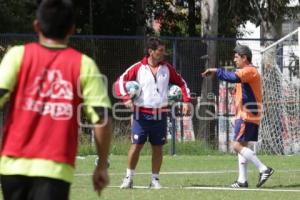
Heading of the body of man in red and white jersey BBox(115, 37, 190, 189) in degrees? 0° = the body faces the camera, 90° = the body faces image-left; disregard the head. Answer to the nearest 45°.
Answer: approximately 0°

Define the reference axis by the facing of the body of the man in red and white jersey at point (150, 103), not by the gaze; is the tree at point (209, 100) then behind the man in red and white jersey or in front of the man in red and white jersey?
behind

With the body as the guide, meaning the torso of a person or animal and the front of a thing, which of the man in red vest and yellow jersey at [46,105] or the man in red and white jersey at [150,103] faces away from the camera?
the man in red vest and yellow jersey at [46,105]

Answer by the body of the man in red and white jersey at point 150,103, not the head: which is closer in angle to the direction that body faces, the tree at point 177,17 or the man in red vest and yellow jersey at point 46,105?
the man in red vest and yellow jersey

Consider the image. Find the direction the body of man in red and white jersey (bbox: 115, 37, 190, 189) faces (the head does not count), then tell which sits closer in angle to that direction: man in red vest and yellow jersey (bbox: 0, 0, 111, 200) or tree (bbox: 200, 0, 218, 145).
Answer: the man in red vest and yellow jersey

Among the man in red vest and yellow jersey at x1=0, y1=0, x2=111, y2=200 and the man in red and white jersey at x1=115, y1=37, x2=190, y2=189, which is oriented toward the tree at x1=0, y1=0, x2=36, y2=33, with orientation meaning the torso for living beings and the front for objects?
the man in red vest and yellow jersey at x1=0, y1=0, x2=111, y2=200

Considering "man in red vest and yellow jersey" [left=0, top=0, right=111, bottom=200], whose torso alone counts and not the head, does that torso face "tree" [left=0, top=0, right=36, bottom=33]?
yes

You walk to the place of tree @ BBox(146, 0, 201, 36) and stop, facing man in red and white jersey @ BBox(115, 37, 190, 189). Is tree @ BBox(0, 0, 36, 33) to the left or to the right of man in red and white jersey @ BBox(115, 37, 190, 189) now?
right

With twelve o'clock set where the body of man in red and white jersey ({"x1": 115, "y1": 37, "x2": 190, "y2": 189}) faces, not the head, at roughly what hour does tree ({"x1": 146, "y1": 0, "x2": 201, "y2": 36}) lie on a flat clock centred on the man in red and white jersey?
The tree is roughly at 6 o'clock from the man in red and white jersey.

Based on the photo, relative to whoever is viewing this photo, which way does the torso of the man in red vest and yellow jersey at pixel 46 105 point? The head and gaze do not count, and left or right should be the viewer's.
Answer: facing away from the viewer

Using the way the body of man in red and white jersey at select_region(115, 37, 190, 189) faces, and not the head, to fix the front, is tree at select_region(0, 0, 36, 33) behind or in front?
behind

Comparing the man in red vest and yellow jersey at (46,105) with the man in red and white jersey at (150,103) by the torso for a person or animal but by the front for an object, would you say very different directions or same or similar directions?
very different directions

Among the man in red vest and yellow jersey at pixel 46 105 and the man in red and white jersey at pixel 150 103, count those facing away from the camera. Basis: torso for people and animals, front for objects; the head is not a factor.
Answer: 1
